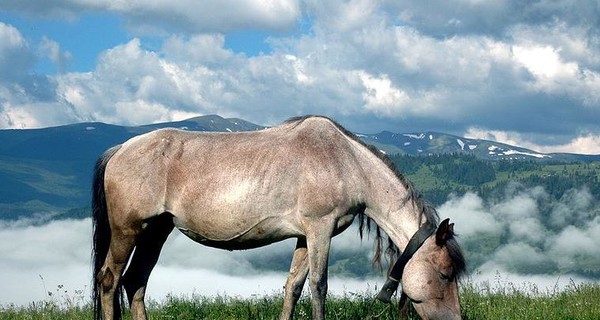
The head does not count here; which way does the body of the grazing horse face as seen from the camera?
to the viewer's right
